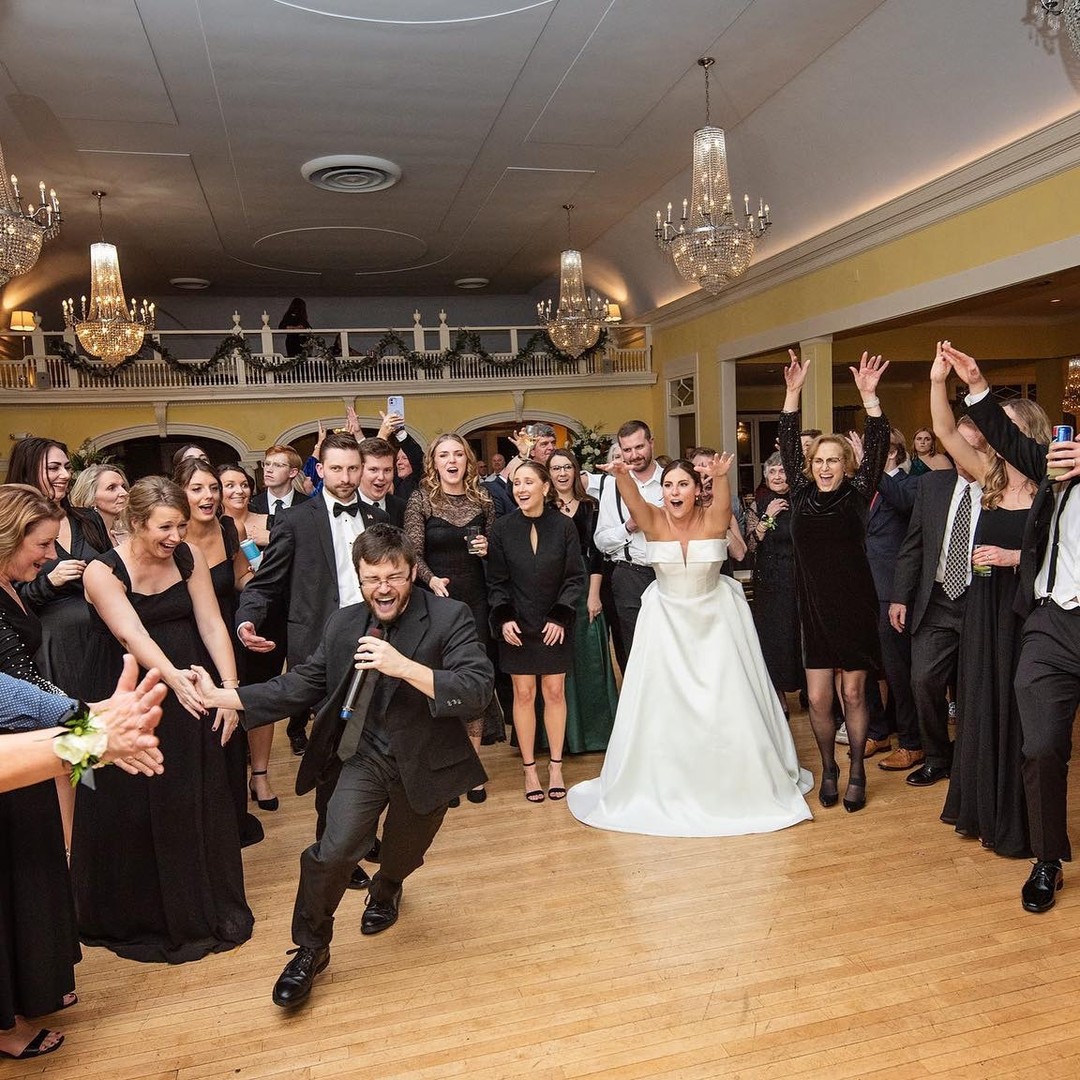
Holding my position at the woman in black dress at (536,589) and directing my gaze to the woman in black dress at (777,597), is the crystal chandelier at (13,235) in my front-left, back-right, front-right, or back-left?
back-left

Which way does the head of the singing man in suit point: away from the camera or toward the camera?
toward the camera

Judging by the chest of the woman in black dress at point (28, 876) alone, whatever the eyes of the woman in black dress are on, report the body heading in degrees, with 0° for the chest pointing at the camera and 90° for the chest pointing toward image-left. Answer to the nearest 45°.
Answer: approximately 270°

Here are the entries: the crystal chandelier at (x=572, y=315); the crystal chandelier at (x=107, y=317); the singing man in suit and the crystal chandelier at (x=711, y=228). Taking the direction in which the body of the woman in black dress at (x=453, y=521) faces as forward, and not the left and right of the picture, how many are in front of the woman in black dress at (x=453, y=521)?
1

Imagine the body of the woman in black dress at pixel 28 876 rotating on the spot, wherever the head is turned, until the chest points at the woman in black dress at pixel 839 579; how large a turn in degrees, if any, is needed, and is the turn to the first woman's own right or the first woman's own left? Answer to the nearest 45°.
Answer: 0° — they already face them

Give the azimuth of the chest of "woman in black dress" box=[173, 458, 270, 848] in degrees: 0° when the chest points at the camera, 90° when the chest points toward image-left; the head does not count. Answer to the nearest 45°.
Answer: approximately 315°

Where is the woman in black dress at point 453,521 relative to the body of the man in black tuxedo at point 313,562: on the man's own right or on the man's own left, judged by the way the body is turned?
on the man's own left

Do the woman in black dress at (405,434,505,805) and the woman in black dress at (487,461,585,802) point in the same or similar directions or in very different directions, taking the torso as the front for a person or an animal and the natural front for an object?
same or similar directions

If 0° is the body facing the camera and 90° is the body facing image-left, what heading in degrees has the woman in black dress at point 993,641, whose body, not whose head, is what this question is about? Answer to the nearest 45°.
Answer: approximately 45°

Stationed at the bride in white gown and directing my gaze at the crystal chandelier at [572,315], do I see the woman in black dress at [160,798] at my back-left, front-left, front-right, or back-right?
back-left

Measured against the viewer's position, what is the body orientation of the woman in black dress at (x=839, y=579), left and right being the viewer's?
facing the viewer

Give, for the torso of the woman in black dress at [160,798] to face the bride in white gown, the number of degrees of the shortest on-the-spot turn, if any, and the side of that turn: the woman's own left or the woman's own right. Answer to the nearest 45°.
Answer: approximately 45° to the woman's own left

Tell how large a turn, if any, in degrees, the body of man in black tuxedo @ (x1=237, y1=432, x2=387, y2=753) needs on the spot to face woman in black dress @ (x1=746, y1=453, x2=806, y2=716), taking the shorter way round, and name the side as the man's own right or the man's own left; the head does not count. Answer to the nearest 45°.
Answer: approximately 45° to the man's own left

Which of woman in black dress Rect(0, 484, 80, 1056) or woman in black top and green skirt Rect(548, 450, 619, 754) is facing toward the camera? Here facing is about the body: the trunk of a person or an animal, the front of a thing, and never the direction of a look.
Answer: woman in black top and green skirt Rect(548, 450, 619, 754)

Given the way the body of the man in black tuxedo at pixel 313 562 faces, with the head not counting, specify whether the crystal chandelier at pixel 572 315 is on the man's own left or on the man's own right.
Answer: on the man's own left

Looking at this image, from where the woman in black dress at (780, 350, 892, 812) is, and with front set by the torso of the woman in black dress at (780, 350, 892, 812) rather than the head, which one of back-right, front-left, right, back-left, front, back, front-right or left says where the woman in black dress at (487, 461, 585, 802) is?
right

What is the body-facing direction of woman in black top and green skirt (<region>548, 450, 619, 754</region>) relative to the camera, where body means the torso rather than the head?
toward the camera
